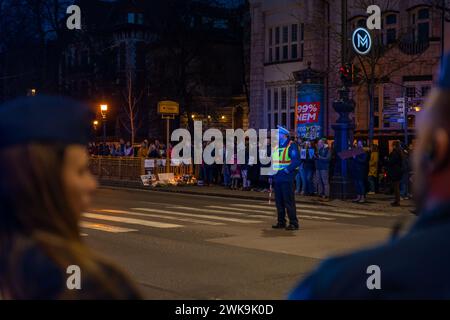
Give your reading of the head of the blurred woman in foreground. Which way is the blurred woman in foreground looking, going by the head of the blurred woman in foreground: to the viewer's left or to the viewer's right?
to the viewer's right

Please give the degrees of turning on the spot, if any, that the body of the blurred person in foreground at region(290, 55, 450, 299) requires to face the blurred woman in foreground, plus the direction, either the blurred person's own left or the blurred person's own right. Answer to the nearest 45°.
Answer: approximately 45° to the blurred person's own left

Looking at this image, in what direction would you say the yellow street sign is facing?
toward the camera

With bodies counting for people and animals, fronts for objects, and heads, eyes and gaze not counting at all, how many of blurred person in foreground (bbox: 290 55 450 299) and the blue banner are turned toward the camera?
1

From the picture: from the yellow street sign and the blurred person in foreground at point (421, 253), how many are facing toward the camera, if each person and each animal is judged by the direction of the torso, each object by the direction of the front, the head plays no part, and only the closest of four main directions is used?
1

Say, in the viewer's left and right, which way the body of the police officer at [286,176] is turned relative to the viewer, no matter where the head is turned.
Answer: facing the viewer and to the left of the viewer

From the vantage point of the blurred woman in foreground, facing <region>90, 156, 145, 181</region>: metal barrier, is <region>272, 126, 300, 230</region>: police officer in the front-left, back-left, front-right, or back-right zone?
front-right

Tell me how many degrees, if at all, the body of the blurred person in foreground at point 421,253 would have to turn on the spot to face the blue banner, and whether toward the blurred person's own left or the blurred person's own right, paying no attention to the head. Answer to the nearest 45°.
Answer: approximately 45° to the blurred person's own right

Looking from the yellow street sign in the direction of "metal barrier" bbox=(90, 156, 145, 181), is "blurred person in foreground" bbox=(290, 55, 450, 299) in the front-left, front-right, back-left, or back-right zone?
back-left

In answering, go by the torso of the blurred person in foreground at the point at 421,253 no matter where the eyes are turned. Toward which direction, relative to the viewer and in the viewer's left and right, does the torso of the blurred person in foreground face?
facing away from the viewer and to the left of the viewer

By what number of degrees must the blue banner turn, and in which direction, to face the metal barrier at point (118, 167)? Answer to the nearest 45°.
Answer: approximately 90° to its right

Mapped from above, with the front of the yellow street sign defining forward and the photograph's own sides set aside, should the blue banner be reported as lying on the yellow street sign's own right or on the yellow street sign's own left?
on the yellow street sign's own left

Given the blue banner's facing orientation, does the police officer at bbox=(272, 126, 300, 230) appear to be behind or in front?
in front

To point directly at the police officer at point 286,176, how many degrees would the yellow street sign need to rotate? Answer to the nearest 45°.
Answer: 0° — it already faces them

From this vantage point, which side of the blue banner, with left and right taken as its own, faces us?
front
